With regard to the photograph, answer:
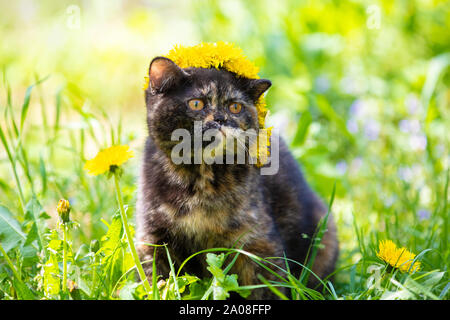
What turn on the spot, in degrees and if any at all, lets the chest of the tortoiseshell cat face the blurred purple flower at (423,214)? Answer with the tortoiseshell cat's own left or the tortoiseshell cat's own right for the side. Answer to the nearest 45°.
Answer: approximately 180°

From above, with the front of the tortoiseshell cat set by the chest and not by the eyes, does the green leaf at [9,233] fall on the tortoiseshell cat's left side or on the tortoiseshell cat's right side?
on the tortoiseshell cat's right side

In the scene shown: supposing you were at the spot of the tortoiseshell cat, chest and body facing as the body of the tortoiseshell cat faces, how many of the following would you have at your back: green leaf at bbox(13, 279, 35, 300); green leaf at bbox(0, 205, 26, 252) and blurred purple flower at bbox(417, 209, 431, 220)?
1

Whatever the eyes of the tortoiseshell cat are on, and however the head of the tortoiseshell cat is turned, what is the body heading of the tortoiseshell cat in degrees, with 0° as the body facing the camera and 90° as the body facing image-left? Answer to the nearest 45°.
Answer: approximately 45°

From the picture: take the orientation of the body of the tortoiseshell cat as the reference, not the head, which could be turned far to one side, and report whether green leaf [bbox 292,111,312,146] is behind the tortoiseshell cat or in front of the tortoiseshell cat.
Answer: behind
